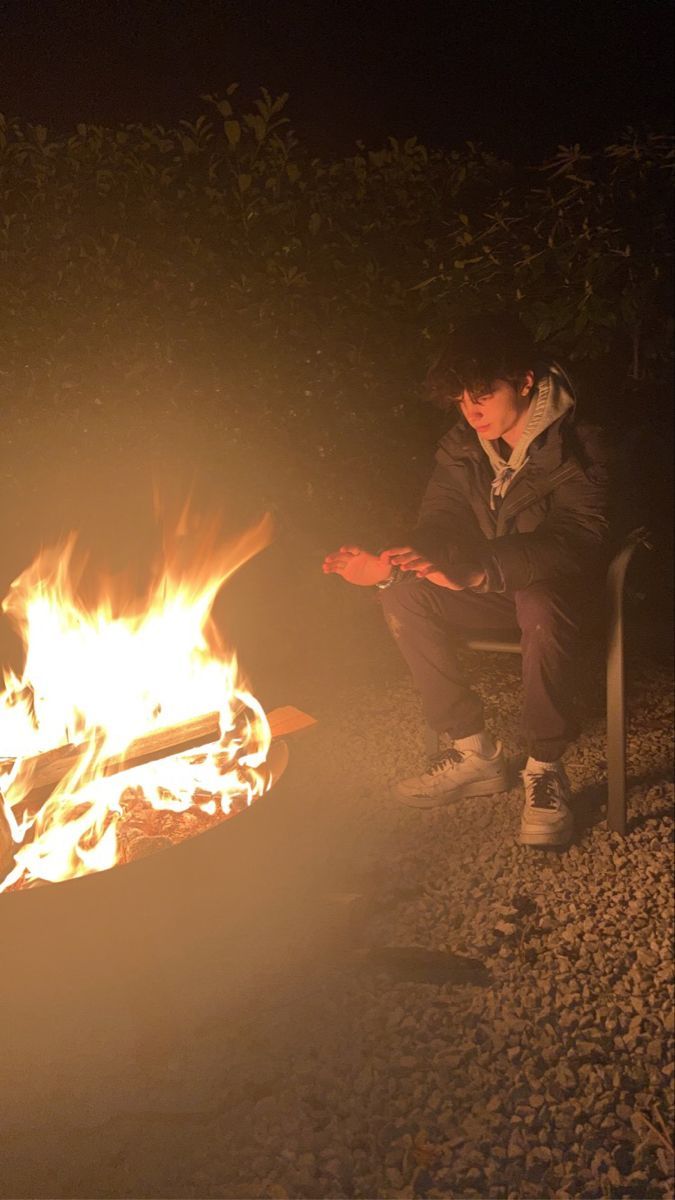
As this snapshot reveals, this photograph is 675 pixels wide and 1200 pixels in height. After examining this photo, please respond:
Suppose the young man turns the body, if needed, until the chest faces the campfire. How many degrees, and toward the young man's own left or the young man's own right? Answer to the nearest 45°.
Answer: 0° — they already face it

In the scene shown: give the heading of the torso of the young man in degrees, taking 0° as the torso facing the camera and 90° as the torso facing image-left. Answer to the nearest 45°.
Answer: approximately 45°
